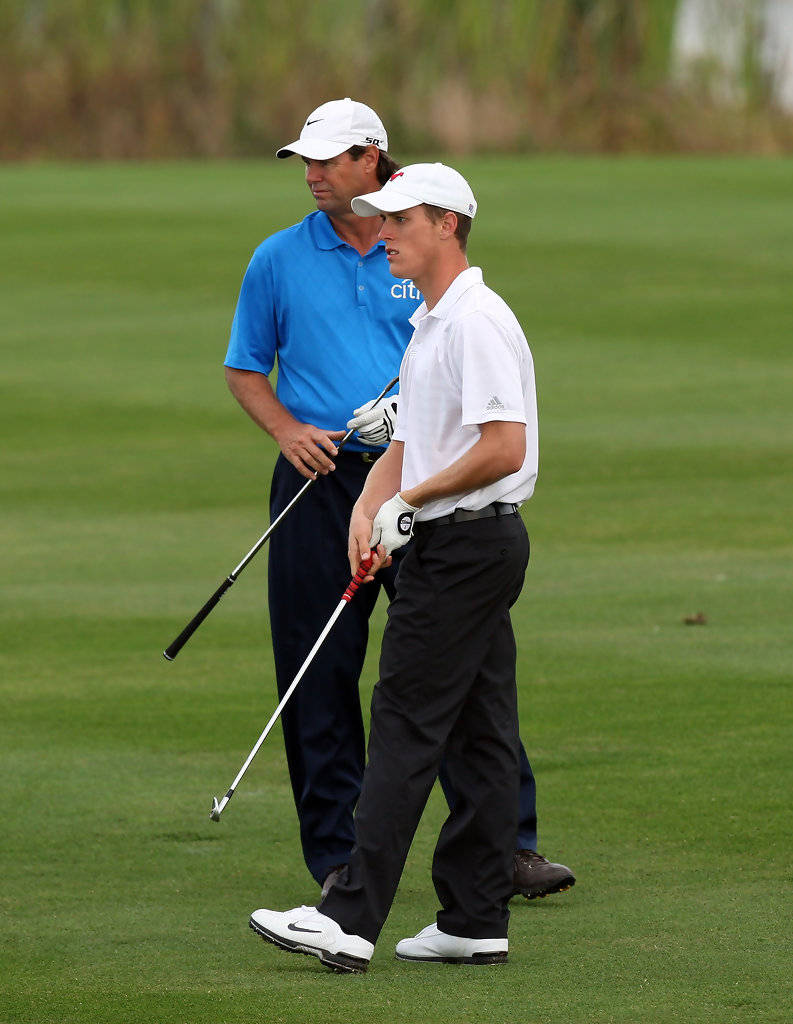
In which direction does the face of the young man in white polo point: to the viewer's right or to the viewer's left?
to the viewer's left

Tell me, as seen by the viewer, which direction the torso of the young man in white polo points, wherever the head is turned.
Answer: to the viewer's left
